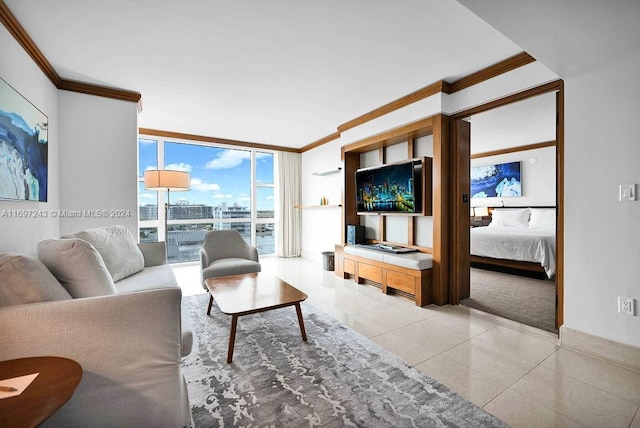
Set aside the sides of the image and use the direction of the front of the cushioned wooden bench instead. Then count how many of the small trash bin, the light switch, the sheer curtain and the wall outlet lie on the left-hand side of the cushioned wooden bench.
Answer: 2

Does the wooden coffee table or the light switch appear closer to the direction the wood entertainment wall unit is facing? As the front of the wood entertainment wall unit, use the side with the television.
the wooden coffee table

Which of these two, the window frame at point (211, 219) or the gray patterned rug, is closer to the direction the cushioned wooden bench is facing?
the gray patterned rug

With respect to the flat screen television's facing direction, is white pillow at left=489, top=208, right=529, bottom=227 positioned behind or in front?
behind

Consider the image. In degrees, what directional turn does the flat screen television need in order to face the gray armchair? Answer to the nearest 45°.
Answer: approximately 45° to its right

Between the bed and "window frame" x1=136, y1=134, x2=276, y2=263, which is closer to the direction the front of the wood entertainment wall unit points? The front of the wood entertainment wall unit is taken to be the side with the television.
the window frame

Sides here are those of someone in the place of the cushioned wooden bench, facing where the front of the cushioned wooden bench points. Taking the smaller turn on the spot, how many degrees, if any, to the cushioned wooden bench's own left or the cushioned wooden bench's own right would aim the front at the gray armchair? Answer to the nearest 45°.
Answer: approximately 45° to the cushioned wooden bench's own right
